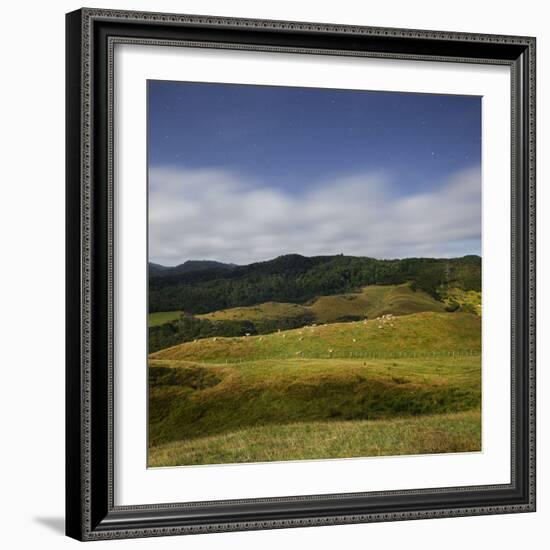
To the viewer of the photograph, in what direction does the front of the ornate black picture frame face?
facing the viewer and to the right of the viewer
